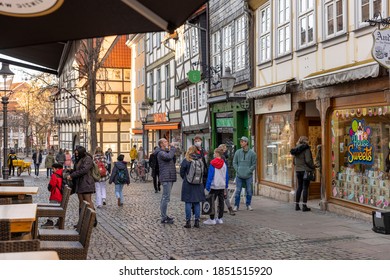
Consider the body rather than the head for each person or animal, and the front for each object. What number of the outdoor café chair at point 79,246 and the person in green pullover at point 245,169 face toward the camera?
1

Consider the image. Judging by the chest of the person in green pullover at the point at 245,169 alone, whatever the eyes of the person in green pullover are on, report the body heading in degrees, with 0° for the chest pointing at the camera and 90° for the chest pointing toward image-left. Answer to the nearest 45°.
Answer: approximately 0°

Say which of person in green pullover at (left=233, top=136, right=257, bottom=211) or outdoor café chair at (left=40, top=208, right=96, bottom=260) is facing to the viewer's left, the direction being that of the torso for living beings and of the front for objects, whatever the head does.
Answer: the outdoor café chair

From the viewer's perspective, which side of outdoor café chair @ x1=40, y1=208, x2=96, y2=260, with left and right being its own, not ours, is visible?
left

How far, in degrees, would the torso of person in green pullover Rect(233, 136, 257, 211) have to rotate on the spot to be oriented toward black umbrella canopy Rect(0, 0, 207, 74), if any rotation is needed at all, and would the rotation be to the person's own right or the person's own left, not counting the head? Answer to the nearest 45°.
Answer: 0° — they already face it

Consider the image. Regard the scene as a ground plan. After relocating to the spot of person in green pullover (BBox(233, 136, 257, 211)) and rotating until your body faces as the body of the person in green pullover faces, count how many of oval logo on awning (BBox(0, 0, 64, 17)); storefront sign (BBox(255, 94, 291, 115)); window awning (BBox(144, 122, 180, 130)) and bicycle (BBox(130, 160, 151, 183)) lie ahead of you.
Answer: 1

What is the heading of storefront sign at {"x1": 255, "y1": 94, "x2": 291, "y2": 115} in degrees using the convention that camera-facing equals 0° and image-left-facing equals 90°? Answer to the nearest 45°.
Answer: approximately 45°

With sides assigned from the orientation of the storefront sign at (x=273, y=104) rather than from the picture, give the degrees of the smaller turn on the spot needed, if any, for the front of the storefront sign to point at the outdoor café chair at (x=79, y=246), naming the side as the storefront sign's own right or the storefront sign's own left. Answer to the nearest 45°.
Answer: approximately 45° to the storefront sign's own left

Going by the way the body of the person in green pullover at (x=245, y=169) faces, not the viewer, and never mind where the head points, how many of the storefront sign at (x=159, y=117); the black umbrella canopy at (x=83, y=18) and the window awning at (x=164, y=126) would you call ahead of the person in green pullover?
1

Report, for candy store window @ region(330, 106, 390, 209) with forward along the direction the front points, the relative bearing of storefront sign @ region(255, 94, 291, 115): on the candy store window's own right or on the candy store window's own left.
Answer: on the candy store window's own right

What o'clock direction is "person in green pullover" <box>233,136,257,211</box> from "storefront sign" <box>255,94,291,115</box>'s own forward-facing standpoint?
The person in green pullover is roughly at 11 o'clock from the storefront sign.

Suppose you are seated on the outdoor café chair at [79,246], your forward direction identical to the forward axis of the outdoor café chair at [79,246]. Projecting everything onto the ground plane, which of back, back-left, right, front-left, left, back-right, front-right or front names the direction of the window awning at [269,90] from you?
back-right

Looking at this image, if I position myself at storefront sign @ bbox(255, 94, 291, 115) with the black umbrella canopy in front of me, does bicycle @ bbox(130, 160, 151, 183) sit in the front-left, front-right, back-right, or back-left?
back-right

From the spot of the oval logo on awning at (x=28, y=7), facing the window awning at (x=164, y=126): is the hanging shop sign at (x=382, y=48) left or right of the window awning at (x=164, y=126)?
right
